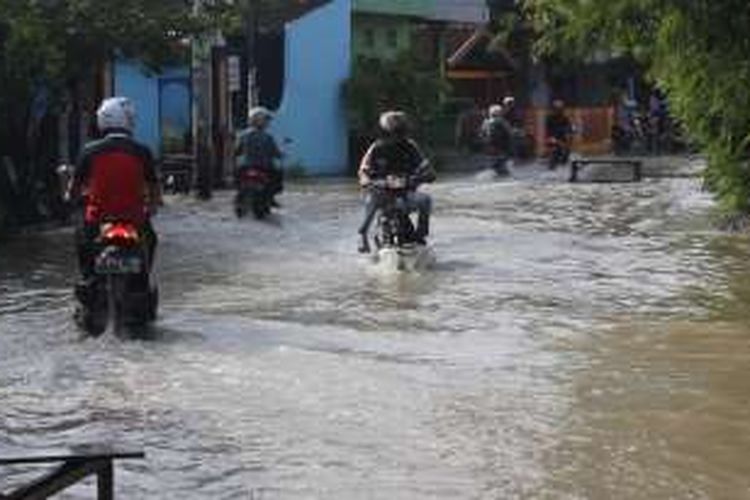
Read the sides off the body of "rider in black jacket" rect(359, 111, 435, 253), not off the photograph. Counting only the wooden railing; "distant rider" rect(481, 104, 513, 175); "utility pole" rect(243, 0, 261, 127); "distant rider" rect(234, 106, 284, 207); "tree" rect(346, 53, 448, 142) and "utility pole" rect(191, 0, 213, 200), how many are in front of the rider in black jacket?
1

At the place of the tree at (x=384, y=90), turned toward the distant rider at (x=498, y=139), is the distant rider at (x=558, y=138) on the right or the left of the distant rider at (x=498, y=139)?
left

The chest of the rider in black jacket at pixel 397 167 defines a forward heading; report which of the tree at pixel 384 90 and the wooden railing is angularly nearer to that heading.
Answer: the wooden railing

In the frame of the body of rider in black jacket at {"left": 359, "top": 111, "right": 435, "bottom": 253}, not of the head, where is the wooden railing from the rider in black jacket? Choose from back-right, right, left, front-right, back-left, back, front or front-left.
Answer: front

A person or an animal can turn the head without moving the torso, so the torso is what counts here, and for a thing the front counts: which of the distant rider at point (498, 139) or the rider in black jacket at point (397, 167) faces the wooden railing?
the rider in black jacket

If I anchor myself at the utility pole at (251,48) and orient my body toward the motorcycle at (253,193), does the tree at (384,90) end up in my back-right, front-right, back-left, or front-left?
back-left

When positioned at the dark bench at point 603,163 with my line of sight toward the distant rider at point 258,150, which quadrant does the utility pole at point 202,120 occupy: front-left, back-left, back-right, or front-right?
front-right

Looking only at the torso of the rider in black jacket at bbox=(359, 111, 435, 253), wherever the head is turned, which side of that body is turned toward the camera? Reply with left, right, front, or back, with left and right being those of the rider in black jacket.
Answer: front

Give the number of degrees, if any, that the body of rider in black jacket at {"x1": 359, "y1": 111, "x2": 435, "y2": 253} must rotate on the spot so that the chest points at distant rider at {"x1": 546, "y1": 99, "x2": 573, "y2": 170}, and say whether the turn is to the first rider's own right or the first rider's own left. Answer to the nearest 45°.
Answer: approximately 180°

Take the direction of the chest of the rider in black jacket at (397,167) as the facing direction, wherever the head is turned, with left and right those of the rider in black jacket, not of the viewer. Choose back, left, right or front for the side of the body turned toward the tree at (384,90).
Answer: back

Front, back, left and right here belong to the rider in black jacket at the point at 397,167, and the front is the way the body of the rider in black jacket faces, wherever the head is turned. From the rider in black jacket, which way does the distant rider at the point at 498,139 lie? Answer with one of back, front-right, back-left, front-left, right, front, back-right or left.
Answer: back
